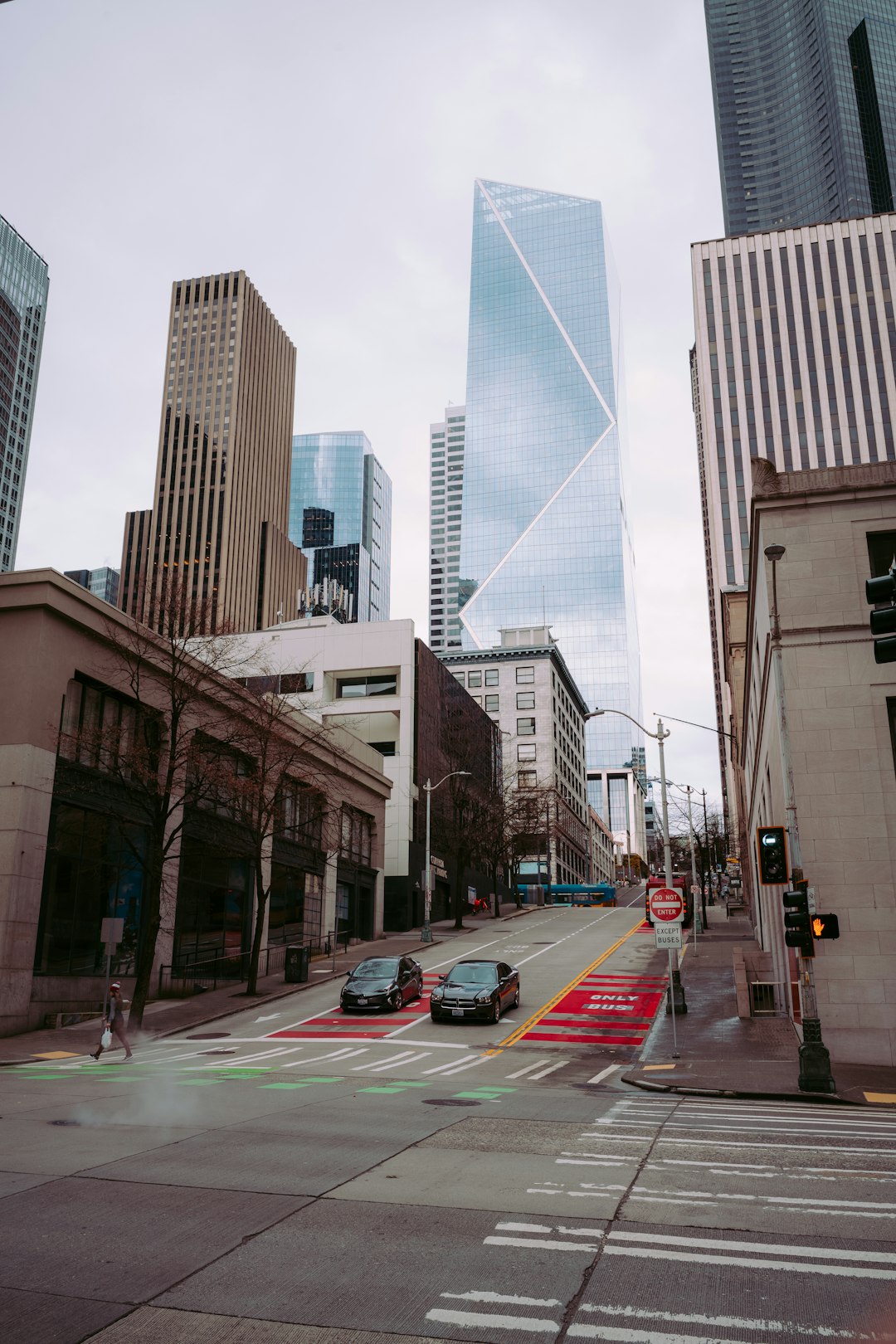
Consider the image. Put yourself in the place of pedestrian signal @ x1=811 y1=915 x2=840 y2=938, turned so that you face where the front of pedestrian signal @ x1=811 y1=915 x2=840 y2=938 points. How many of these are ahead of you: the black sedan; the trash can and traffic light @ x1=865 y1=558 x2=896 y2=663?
1

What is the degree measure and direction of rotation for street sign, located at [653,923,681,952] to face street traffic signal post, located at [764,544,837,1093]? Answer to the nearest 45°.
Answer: approximately 45° to its left

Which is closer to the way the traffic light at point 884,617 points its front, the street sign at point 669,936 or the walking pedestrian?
the walking pedestrian

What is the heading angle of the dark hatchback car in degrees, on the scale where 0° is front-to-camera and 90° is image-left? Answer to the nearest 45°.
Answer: approximately 45°

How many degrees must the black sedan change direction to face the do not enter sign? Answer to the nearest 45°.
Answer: approximately 90° to its left

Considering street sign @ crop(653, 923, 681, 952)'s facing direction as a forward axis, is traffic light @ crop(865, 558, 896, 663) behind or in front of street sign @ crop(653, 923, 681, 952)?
in front
